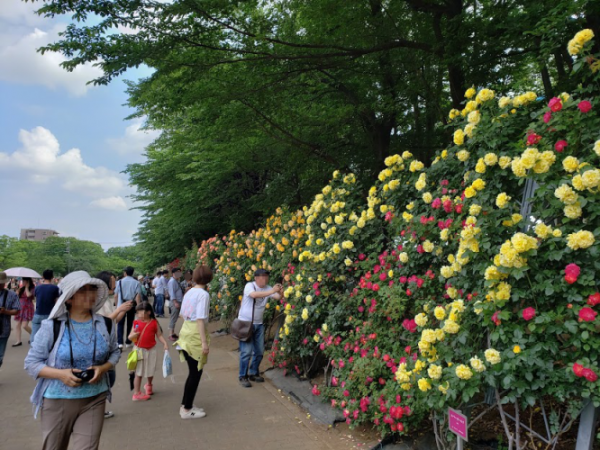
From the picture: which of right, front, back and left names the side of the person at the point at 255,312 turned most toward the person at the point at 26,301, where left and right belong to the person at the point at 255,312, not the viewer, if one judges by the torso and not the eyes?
back

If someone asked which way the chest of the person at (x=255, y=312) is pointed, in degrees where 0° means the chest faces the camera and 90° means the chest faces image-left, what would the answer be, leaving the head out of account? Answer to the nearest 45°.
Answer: approximately 315°

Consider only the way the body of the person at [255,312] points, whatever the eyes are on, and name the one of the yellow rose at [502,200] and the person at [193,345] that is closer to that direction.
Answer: the yellow rose

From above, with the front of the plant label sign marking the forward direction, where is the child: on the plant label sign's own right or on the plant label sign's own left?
on the plant label sign's own right

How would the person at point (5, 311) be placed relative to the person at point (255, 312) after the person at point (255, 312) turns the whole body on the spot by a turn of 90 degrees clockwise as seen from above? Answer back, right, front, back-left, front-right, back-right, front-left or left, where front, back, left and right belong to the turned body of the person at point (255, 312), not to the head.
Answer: front-right

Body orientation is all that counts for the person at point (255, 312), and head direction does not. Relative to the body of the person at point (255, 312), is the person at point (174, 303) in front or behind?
behind

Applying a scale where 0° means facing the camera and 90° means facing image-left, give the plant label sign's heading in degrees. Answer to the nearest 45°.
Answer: approximately 45°

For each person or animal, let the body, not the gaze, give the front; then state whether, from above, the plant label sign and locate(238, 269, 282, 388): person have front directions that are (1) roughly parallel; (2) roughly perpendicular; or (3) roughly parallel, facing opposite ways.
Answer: roughly perpendicular
